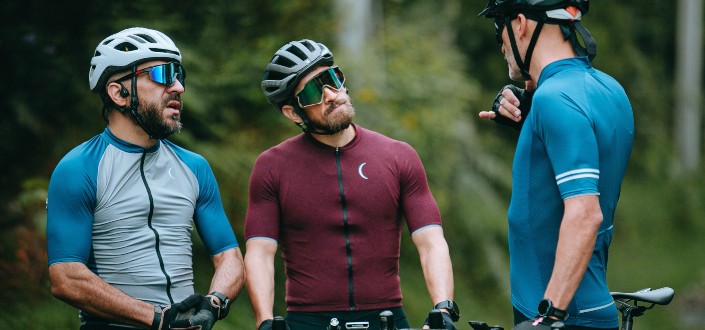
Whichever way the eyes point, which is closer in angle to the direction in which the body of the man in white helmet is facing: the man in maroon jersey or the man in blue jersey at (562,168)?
the man in blue jersey

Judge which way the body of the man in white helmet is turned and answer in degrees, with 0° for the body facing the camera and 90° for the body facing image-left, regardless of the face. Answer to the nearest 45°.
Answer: approximately 315°

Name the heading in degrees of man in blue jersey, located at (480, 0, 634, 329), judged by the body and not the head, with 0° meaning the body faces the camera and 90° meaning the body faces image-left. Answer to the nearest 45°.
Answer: approximately 90°

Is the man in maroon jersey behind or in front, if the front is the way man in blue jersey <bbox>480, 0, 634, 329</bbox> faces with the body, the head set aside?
in front

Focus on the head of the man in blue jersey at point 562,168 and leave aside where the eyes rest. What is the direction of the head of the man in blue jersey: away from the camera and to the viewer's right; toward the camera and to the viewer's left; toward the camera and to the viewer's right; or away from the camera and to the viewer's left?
away from the camera and to the viewer's left

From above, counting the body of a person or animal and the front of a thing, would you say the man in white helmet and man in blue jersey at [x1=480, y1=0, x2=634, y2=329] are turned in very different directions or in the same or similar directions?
very different directions

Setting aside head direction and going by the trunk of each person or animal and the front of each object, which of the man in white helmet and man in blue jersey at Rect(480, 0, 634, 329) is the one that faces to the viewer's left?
the man in blue jersey

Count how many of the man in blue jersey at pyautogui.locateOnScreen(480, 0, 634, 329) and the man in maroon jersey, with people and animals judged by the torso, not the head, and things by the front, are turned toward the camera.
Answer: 1

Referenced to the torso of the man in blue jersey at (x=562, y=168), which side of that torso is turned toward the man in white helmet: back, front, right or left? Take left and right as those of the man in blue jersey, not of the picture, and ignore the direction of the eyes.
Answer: front

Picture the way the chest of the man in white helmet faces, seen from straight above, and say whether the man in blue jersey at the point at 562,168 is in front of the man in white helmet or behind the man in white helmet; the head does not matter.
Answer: in front

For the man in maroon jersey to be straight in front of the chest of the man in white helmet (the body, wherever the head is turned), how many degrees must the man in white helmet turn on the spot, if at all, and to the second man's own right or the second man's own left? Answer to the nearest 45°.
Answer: approximately 45° to the second man's own left

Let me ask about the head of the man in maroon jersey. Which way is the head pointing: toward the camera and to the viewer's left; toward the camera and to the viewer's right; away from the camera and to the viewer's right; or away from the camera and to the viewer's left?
toward the camera and to the viewer's right

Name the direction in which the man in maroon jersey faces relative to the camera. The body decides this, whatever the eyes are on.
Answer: toward the camera

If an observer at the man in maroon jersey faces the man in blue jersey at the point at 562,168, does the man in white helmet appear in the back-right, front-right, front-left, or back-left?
back-right

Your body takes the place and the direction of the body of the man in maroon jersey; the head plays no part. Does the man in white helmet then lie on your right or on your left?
on your right
